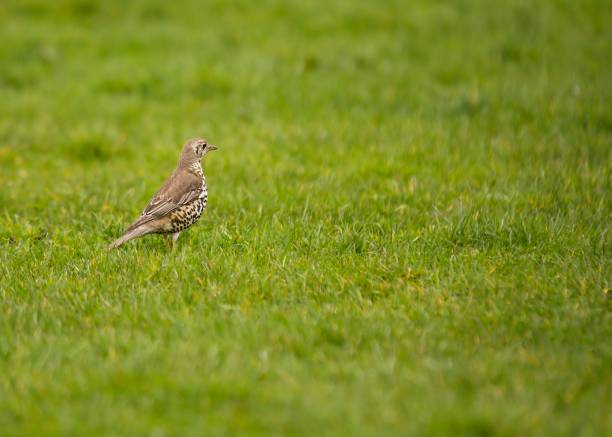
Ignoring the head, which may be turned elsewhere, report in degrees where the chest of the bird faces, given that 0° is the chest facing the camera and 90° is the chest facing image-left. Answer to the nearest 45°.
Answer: approximately 270°
